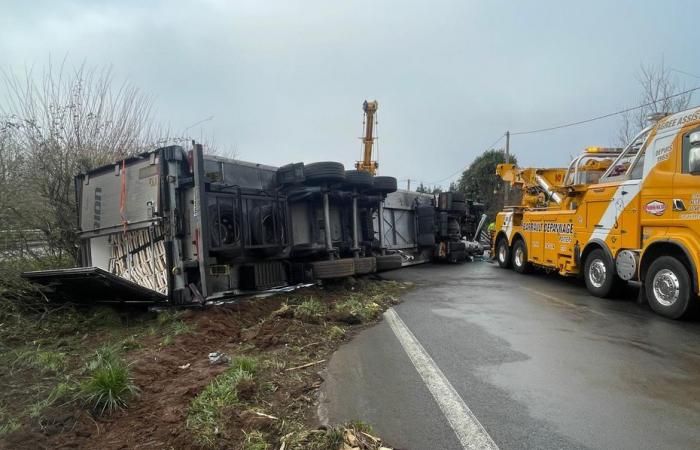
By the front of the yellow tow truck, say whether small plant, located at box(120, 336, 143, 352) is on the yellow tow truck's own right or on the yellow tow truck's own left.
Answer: on the yellow tow truck's own right

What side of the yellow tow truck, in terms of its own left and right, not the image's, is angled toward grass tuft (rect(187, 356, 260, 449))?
right

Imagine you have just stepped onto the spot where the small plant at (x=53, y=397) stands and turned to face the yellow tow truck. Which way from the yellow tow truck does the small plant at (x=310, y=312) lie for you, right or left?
left

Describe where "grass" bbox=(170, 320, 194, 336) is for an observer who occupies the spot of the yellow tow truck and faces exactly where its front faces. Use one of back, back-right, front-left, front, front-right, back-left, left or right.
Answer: right

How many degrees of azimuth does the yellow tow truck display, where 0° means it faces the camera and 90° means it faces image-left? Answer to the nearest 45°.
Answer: approximately 315°

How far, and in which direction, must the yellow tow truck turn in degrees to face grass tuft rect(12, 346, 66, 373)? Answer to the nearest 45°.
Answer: approximately 90° to its right

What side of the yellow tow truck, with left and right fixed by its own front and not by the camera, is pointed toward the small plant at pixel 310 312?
right
